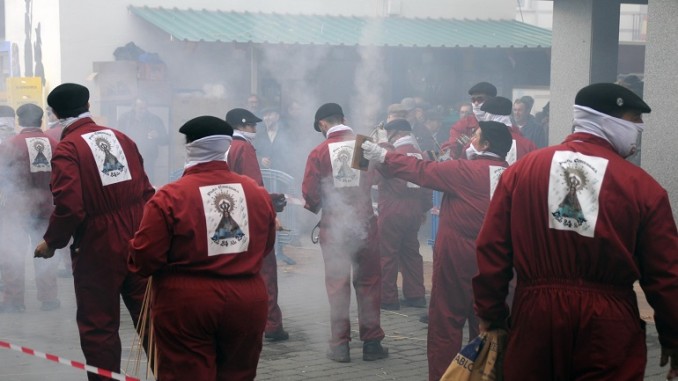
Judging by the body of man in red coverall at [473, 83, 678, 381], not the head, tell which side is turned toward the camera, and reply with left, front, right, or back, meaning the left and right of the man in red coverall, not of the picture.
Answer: back

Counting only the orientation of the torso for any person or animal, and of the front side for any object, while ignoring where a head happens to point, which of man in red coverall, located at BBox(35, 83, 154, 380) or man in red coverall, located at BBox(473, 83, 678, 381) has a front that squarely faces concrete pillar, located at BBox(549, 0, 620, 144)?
man in red coverall, located at BBox(473, 83, 678, 381)

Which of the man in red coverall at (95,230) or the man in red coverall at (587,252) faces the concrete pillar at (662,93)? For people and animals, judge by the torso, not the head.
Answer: the man in red coverall at (587,252)

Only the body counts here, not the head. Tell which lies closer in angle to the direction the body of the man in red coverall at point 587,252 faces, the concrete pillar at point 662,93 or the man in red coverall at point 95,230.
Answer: the concrete pillar

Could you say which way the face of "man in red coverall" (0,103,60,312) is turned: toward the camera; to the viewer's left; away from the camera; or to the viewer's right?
away from the camera

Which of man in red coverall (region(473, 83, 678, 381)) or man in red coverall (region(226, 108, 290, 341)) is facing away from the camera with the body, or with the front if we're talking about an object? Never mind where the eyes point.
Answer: man in red coverall (region(473, 83, 678, 381))

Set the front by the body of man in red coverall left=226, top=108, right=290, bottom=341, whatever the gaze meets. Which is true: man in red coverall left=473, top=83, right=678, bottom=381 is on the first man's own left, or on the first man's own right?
on the first man's own right

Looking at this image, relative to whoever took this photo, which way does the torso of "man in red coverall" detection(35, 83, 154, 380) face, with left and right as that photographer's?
facing away from the viewer and to the left of the viewer
